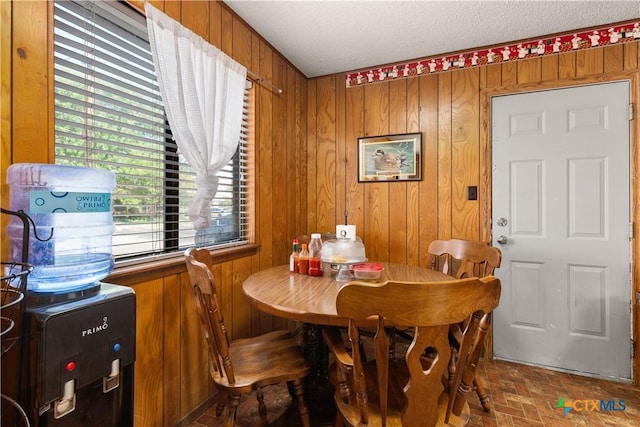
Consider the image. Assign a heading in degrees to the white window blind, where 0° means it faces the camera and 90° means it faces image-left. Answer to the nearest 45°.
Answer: approximately 315°

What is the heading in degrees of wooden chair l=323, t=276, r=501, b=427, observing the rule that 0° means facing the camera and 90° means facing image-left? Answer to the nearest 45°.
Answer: approximately 135°

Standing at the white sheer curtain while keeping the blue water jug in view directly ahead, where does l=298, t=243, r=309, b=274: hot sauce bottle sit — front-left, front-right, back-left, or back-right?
back-left

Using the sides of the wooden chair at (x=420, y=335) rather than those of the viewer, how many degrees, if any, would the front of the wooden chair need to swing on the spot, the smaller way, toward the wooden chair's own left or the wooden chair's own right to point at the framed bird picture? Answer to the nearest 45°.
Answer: approximately 45° to the wooden chair's own right

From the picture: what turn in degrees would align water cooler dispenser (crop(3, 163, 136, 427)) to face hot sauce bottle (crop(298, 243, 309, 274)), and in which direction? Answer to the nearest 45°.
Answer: approximately 45° to its left

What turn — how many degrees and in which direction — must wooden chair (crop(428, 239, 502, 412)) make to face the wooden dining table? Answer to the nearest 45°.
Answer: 0° — it already faces it
